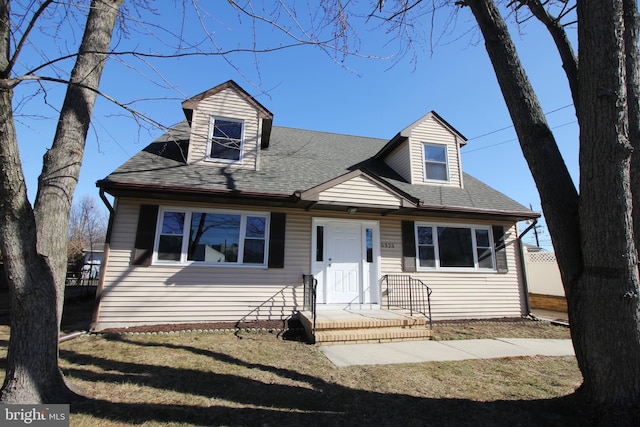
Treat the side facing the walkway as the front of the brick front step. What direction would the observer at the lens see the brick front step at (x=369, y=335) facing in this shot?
facing the viewer

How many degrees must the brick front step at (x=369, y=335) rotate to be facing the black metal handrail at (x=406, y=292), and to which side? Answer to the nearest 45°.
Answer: approximately 135° to its left

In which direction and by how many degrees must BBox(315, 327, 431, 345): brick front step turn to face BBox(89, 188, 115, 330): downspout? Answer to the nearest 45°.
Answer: approximately 90° to its right

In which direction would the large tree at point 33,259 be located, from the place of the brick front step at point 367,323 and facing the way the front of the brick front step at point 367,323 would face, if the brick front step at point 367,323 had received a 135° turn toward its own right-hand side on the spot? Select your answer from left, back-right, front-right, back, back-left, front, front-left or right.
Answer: left

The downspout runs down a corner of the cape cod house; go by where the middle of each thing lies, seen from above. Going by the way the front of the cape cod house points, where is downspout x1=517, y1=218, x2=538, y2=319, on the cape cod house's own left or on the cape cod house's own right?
on the cape cod house's own left

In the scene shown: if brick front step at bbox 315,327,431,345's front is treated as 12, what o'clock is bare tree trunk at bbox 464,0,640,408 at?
The bare tree trunk is roughly at 11 o'clock from the brick front step.

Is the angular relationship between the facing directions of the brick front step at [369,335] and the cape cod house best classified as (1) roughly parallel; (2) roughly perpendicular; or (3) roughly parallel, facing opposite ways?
roughly parallel

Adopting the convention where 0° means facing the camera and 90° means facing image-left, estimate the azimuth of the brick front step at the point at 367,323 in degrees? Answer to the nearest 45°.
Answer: approximately 0°

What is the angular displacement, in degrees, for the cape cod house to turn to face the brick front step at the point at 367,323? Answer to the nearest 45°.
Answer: approximately 45° to its left

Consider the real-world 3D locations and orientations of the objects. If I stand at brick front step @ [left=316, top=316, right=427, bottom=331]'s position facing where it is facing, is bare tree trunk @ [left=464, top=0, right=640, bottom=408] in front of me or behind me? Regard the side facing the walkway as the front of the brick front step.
in front

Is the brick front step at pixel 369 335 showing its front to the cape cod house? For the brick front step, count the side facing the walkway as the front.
no

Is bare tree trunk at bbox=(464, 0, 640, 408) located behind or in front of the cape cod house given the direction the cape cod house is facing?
in front

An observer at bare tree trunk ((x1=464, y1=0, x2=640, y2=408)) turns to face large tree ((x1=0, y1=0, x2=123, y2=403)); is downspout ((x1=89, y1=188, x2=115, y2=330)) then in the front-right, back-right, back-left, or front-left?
front-right

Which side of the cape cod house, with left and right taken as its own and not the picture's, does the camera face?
front

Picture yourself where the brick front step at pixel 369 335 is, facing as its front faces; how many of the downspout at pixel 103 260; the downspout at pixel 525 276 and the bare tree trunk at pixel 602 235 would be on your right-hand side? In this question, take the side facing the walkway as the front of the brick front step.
1

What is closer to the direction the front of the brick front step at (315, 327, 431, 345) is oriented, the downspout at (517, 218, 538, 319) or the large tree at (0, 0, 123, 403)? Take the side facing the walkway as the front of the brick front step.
the large tree
